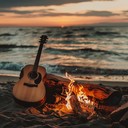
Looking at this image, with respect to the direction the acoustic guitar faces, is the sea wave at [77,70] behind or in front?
behind

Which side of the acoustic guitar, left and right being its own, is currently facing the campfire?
left

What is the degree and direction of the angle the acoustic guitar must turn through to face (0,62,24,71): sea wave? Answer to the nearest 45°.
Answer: approximately 180°

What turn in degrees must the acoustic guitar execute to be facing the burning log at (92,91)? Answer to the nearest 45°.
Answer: approximately 90° to its left

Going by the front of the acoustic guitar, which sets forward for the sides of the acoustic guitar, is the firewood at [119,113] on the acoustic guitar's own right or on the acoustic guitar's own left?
on the acoustic guitar's own left

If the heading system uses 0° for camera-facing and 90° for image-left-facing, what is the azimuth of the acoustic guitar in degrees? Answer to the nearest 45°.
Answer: approximately 0°

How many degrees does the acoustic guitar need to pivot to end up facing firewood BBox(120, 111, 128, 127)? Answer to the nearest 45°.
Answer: approximately 45° to its left

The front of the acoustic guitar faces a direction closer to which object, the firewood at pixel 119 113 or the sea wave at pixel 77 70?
the firewood

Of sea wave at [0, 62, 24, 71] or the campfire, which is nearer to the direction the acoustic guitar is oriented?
the campfire
